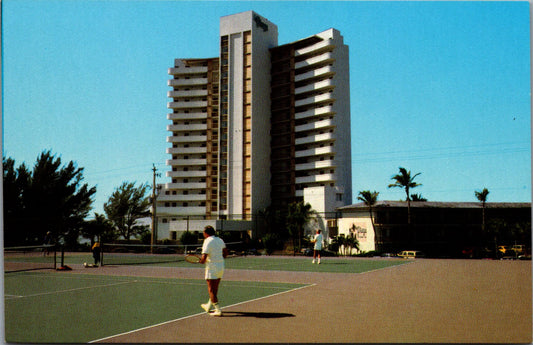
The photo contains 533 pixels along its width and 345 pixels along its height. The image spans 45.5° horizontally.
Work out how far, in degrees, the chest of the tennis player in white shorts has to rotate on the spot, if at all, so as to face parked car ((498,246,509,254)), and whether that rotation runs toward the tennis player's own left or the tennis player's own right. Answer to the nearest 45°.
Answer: approximately 90° to the tennis player's own right

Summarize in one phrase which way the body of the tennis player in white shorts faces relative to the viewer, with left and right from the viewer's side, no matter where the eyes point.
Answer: facing away from the viewer and to the left of the viewer
